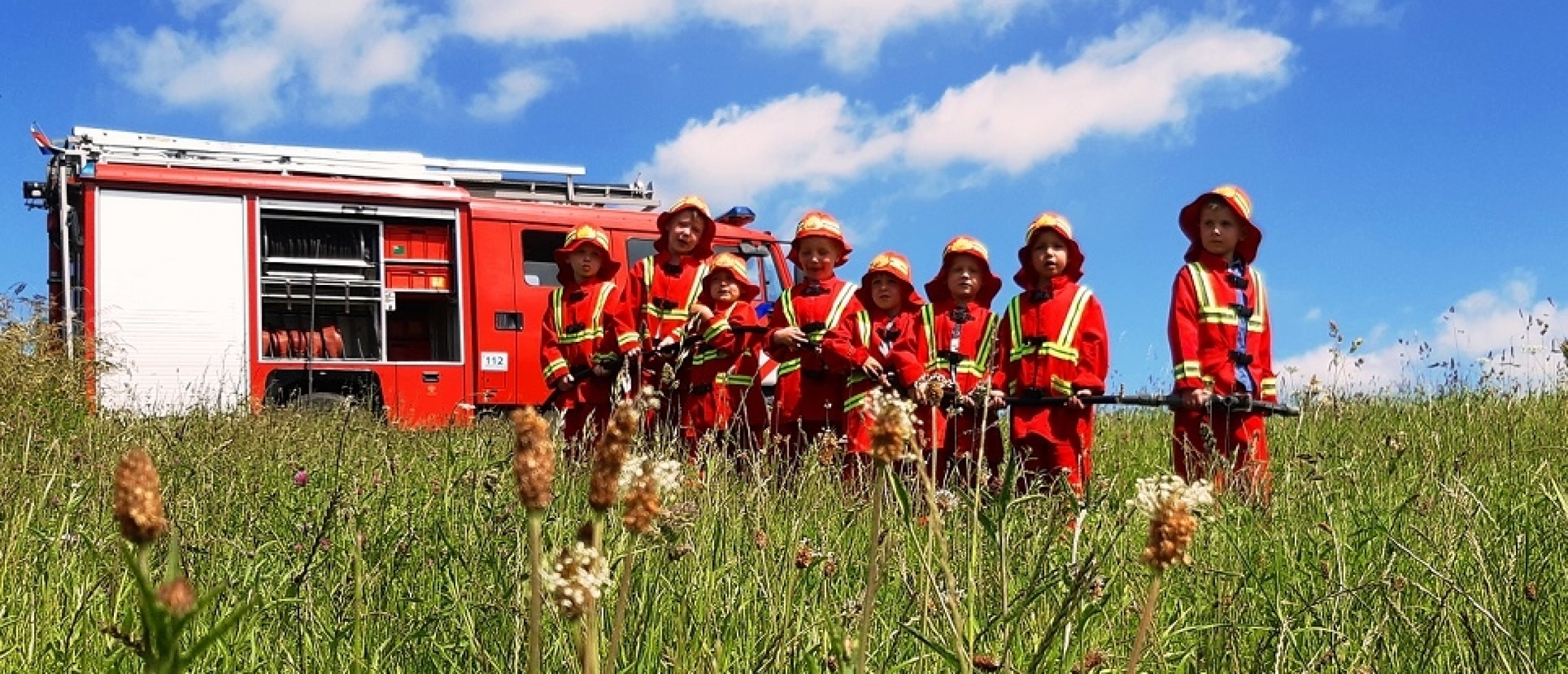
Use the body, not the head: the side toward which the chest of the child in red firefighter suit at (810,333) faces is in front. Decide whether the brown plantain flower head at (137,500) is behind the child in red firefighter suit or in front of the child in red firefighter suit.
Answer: in front

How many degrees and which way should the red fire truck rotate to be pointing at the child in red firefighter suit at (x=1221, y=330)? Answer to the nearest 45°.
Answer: approximately 45° to its right

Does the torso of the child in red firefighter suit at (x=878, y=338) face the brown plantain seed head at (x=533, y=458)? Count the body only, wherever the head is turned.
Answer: yes

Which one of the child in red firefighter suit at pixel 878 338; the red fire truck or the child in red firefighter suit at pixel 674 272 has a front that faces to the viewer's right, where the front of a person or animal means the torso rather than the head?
the red fire truck

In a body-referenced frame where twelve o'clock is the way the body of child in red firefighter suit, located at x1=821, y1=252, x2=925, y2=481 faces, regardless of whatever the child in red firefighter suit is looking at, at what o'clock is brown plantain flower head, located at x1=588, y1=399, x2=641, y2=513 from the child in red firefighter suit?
The brown plantain flower head is roughly at 12 o'clock from the child in red firefighter suit.

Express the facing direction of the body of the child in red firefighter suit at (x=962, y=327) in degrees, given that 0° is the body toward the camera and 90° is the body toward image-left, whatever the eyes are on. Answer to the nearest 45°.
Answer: approximately 0°

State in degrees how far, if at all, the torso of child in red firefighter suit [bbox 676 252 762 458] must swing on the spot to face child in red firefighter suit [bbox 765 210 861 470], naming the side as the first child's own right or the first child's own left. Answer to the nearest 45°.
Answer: approximately 90° to the first child's own left

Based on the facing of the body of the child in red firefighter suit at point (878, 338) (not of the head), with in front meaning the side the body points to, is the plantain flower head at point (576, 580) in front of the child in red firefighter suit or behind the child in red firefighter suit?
in front

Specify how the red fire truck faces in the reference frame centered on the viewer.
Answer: facing to the right of the viewer
